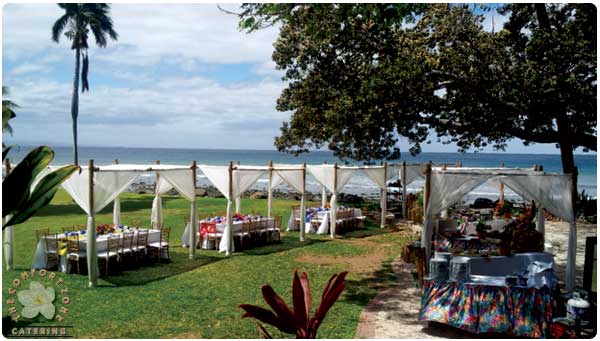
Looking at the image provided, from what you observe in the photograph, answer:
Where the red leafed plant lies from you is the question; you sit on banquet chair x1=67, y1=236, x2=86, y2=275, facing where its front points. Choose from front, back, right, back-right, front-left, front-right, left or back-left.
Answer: back-right

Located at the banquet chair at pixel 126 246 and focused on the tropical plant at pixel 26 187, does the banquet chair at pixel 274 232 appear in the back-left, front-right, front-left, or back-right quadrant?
back-left

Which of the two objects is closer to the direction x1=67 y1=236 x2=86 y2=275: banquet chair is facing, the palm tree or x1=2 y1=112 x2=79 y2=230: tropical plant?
the palm tree

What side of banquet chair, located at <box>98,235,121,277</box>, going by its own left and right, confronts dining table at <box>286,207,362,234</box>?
right
